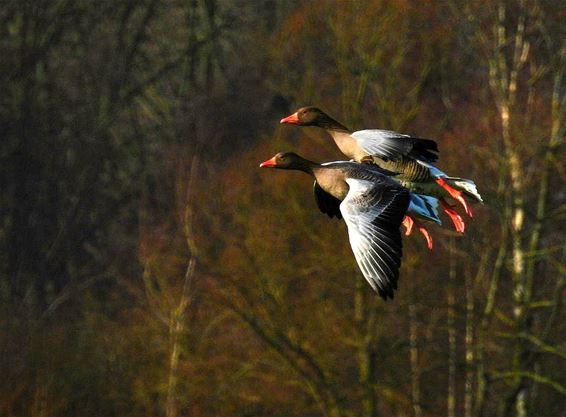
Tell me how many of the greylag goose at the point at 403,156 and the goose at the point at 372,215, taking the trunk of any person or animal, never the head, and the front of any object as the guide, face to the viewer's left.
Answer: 2

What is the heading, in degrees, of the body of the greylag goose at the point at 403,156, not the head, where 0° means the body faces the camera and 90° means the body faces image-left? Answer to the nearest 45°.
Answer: approximately 90°

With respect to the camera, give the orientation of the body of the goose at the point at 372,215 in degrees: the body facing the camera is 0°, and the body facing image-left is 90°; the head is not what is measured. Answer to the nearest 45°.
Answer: approximately 90°
